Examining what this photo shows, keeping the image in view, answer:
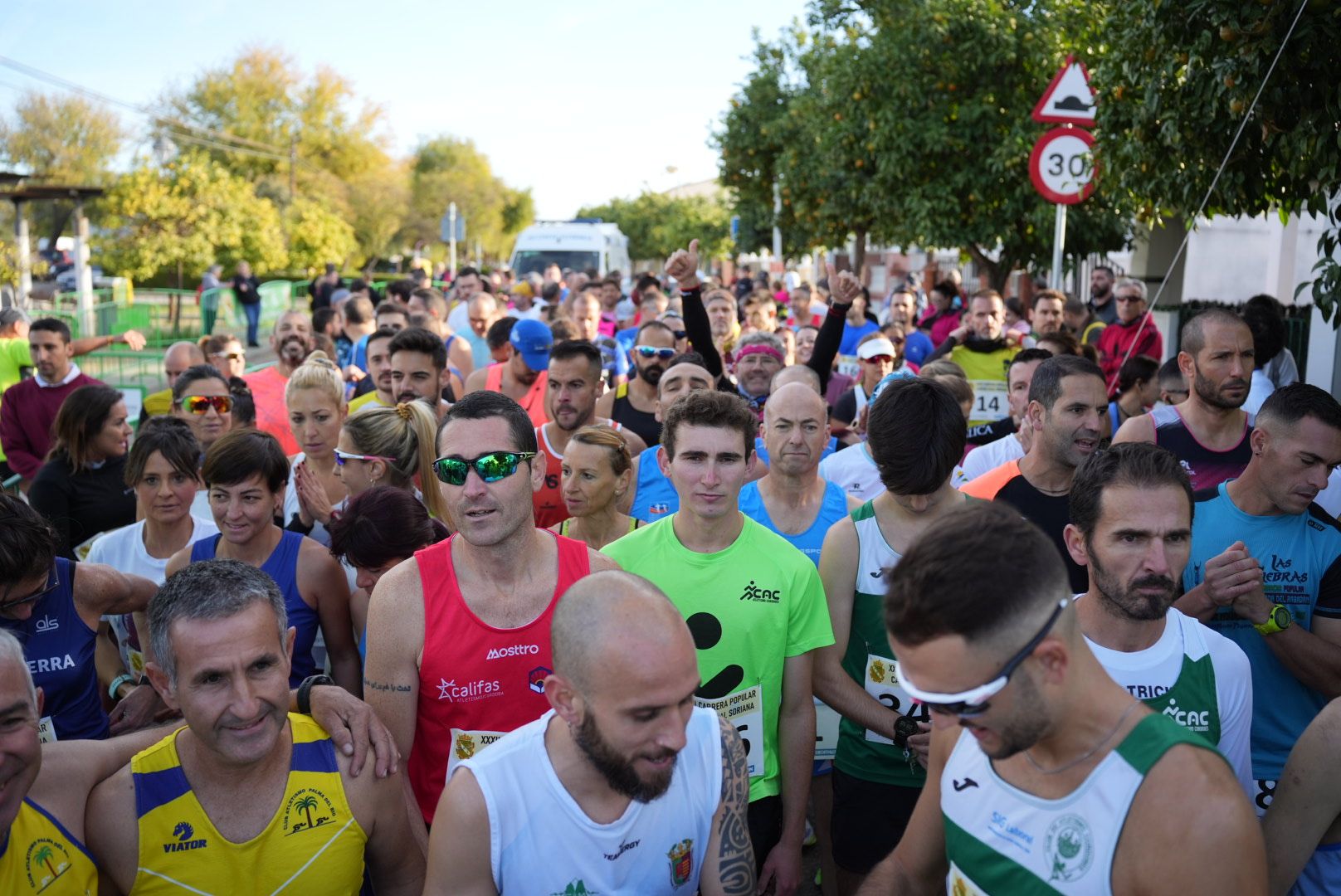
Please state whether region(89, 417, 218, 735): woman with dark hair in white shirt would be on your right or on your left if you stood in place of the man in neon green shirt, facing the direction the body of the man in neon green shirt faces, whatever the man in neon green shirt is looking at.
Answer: on your right

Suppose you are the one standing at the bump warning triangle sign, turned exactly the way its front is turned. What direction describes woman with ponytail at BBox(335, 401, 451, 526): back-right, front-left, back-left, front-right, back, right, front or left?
front-right

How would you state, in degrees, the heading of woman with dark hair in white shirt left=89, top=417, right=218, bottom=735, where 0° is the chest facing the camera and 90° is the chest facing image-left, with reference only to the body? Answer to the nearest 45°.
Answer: approximately 0°

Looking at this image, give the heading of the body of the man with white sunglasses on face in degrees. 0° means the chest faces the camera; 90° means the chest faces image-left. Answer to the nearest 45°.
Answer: approximately 45°

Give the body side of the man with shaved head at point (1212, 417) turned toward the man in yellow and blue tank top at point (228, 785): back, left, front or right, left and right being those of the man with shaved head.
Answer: right

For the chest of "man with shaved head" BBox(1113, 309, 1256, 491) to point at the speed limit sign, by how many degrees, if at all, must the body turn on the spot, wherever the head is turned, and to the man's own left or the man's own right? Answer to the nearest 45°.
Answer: approximately 135° to the man's own left
